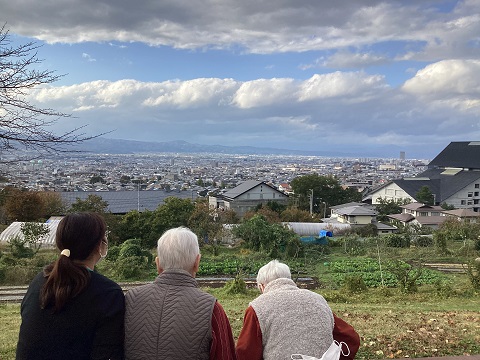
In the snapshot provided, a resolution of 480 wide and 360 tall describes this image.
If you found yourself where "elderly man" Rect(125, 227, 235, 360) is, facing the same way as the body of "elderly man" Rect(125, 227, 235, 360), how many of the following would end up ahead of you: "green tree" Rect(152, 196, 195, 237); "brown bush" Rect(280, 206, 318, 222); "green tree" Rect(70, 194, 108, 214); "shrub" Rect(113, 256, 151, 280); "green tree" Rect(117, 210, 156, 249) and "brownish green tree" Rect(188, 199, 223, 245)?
6

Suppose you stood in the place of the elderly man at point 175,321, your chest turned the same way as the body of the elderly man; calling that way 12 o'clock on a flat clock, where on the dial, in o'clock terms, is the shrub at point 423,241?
The shrub is roughly at 1 o'clock from the elderly man.

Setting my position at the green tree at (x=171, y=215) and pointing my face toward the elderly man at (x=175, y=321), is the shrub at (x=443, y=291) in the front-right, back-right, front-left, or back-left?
front-left

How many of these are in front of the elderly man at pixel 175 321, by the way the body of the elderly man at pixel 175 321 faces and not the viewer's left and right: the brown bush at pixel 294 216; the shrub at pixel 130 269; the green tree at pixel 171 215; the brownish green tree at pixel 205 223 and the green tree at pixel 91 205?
5

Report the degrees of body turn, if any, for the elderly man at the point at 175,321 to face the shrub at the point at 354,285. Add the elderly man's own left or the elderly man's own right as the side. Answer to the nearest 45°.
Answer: approximately 45° to the elderly man's own right

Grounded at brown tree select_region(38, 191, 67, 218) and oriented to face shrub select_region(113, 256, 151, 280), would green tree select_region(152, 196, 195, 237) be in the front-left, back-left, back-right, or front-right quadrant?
front-left

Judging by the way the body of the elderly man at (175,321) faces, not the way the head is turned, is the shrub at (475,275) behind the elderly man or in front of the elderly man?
in front

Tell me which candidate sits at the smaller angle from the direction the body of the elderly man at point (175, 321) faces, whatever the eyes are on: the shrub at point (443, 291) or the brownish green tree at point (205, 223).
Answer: the brownish green tree

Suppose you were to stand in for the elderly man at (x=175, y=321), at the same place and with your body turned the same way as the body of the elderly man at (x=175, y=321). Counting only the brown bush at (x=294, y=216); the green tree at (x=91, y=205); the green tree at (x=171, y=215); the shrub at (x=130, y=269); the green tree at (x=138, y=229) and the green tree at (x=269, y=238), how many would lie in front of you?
6

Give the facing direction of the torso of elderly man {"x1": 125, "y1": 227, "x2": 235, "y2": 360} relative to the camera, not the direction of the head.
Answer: away from the camera

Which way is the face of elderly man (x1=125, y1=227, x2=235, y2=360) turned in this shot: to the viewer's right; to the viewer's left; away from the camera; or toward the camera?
away from the camera

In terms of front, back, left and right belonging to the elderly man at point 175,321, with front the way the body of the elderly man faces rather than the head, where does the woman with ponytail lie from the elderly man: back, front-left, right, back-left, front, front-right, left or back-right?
left

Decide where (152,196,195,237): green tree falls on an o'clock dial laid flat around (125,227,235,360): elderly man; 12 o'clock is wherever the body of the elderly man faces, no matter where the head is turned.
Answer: The green tree is roughly at 12 o'clock from the elderly man.

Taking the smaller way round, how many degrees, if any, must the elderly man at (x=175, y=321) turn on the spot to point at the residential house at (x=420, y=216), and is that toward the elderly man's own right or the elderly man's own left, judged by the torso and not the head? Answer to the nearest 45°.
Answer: approximately 45° to the elderly man's own right

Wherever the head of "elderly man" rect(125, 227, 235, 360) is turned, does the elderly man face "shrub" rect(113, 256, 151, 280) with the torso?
yes

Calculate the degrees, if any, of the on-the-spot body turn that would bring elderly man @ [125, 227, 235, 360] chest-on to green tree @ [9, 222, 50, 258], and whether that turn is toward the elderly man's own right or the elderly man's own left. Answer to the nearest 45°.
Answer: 0° — they already face it
